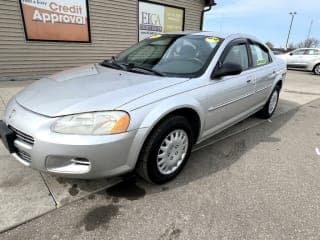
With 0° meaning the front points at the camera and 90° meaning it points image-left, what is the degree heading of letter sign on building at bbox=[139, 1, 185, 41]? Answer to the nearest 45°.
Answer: approximately 315°

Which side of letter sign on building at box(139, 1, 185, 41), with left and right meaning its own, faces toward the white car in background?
left

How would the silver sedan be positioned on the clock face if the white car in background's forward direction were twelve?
The silver sedan is roughly at 9 o'clock from the white car in background.

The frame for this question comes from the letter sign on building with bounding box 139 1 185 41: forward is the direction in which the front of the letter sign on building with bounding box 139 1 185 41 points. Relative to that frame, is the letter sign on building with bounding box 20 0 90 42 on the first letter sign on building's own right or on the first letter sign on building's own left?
on the first letter sign on building's own right

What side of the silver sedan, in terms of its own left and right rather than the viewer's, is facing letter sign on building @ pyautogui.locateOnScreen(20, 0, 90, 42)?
right

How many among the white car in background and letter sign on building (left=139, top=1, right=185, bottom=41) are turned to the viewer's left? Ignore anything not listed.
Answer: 1

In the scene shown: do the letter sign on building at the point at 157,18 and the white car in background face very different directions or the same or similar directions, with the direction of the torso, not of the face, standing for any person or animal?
very different directions

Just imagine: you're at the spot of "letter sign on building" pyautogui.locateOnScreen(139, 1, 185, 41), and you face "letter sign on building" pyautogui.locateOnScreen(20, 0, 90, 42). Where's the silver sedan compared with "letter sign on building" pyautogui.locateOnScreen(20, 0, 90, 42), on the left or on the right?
left

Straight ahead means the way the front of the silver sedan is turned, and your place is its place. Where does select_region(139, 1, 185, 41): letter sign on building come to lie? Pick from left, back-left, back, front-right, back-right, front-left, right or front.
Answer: back-right

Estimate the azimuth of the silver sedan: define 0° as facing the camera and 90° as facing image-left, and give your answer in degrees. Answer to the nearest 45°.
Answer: approximately 45°

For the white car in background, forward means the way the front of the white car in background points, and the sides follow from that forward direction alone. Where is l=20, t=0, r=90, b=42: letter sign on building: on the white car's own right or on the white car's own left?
on the white car's own left

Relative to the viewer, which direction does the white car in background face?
to the viewer's left

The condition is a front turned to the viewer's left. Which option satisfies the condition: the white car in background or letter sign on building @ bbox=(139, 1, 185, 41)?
the white car in background
